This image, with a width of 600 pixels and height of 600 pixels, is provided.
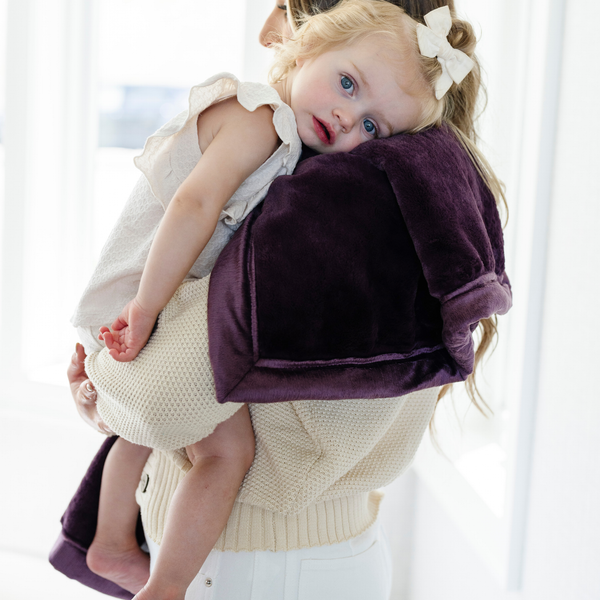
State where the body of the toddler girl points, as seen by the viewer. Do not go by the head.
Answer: to the viewer's right

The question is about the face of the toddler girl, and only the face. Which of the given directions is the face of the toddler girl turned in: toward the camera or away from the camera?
toward the camera

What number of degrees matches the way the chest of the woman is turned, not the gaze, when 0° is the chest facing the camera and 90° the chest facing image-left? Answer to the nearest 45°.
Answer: approximately 90°
